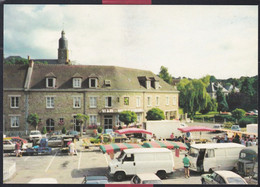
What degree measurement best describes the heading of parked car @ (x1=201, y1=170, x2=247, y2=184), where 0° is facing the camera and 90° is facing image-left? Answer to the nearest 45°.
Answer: approximately 135°

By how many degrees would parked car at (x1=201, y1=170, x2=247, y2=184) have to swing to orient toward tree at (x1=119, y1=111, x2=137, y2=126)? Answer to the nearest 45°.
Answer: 0° — it already faces it
